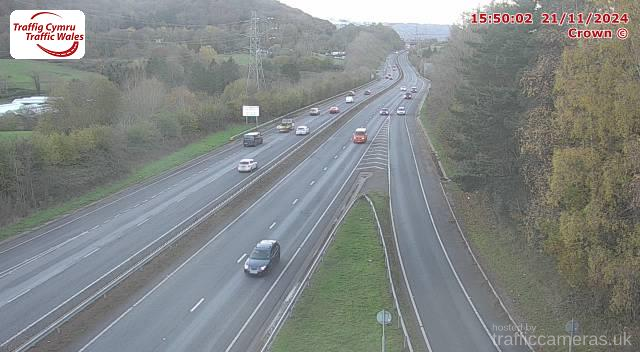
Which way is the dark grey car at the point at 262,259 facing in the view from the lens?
facing the viewer and to the left of the viewer
